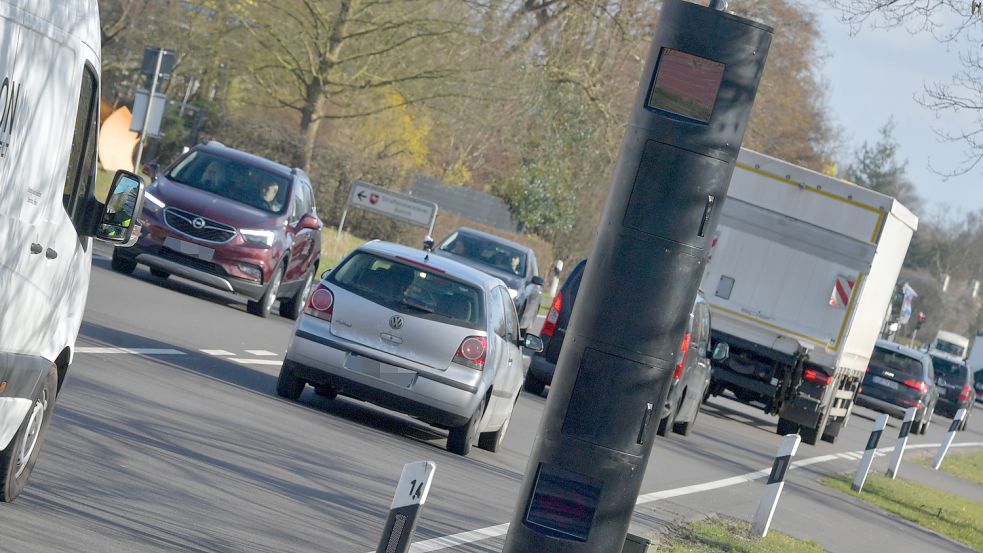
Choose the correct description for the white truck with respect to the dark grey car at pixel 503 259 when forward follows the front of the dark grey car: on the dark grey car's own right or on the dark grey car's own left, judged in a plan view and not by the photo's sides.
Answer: on the dark grey car's own left

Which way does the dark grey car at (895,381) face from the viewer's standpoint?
away from the camera

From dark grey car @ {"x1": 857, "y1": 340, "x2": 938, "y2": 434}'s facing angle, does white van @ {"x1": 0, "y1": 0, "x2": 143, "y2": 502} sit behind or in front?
behind

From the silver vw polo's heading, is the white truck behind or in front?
in front

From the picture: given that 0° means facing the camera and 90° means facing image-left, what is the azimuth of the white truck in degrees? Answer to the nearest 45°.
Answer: approximately 180°

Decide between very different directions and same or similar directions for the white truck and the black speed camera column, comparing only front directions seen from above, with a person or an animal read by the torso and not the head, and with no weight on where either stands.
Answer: very different directions

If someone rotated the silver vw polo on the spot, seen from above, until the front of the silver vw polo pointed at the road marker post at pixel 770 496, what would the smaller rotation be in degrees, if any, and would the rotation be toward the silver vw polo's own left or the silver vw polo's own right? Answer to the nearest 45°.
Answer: approximately 90° to the silver vw polo's own right

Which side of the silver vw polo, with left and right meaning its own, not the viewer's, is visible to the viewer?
back

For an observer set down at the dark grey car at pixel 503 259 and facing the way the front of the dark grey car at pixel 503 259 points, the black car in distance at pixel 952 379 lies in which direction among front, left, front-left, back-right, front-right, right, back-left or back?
back

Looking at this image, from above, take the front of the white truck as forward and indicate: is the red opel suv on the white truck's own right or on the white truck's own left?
on the white truck's own left
